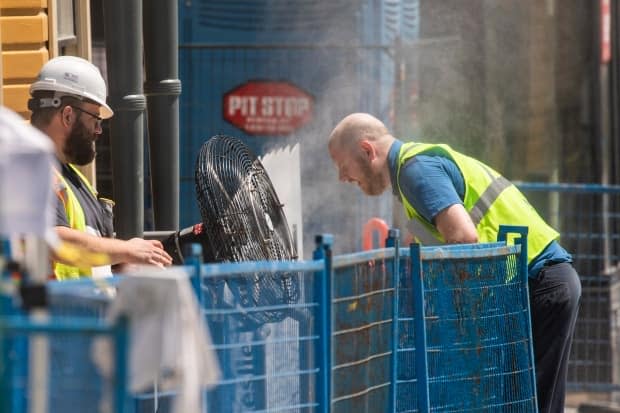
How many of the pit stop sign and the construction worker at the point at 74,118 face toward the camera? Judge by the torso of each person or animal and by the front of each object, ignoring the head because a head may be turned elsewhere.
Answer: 1

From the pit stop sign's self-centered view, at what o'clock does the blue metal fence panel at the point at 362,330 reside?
The blue metal fence panel is roughly at 12 o'clock from the pit stop sign.

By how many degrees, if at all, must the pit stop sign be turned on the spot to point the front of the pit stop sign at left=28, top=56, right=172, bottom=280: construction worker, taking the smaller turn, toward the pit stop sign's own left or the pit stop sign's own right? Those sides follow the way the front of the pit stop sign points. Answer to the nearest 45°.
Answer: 0° — it already faces them

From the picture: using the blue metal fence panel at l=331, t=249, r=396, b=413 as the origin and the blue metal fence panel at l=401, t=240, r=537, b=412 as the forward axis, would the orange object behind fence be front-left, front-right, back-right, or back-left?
front-left

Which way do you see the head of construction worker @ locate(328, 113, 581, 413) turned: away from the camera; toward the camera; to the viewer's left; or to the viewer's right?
to the viewer's left

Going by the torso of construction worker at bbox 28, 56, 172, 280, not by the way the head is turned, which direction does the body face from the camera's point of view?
to the viewer's right

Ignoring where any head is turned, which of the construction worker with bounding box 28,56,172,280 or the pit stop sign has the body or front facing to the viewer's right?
the construction worker

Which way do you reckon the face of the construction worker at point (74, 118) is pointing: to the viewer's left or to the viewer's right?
to the viewer's right

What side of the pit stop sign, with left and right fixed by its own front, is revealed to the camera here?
front

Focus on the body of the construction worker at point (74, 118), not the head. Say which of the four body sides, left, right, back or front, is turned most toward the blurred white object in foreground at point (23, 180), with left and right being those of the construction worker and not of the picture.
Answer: right

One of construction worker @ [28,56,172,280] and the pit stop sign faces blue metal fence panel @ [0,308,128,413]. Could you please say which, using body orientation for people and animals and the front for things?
the pit stop sign

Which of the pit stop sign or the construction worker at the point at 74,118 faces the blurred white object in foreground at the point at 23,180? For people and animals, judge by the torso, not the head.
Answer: the pit stop sign

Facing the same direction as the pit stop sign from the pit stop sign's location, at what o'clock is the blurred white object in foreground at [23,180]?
The blurred white object in foreground is roughly at 12 o'clock from the pit stop sign.

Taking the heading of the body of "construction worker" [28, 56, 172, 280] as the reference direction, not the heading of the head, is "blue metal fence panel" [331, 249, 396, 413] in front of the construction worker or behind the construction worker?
in front

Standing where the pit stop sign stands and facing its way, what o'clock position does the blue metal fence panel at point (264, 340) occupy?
The blue metal fence panel is roughly at 12 o'clock from the pit stop sign.

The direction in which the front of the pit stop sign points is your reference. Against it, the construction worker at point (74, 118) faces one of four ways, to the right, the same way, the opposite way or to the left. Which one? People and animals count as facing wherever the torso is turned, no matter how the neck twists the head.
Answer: to the left
